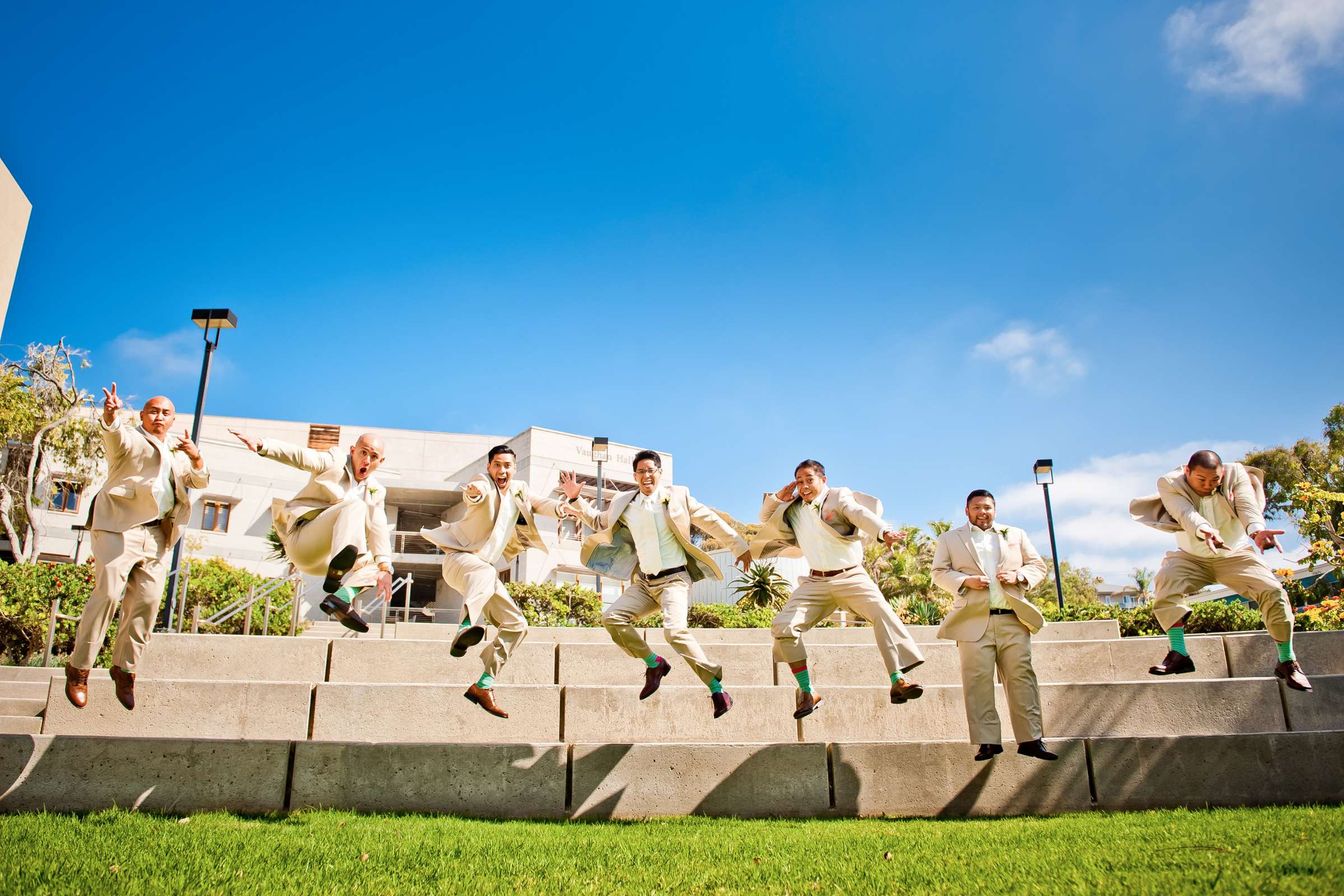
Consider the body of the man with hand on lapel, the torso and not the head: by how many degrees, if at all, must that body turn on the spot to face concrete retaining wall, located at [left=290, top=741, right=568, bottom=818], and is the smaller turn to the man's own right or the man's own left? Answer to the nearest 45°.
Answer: approximately 45° to the man's own right

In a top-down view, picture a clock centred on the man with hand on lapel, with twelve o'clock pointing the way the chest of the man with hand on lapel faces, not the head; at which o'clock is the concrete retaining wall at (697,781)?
The concrete retaining wall is roughly at 2 o'clock from the man with hand on lapel.

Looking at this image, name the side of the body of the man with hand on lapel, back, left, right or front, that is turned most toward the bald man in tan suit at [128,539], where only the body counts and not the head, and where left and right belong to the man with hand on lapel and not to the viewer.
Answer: right

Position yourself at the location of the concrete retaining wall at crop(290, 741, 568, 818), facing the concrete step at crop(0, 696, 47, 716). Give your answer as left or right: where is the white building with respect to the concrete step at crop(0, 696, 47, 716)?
right

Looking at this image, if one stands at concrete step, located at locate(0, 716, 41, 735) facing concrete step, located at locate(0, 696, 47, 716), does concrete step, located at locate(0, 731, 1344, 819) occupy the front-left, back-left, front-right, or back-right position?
back-right

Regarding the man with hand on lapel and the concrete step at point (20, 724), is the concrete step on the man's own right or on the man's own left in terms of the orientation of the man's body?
on the man's own right

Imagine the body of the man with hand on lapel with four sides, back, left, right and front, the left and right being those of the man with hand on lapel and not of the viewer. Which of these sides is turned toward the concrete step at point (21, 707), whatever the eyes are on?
right

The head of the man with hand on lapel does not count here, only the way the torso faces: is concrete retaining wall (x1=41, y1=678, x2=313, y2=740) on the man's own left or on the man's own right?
on the man's own right

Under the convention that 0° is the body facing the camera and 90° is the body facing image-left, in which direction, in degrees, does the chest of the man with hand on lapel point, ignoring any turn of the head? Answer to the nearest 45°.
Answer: approximately 0°
